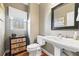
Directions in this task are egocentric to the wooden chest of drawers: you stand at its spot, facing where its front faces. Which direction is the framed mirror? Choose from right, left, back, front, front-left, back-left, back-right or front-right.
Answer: front-left

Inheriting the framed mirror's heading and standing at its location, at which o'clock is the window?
The window is roughly at 1 o'clock from the framed mirror.

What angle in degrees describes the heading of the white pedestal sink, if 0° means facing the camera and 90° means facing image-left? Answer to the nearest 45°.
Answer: approximately 45°

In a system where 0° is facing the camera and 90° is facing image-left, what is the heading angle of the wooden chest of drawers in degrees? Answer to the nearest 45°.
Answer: approximately 315°
